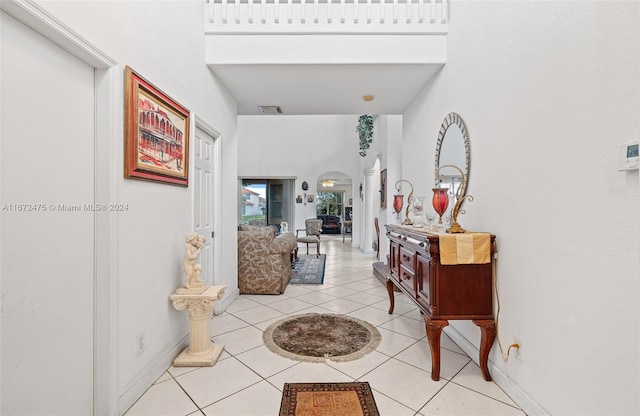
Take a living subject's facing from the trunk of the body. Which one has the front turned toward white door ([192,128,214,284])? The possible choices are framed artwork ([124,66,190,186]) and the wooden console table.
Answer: the wooden console table

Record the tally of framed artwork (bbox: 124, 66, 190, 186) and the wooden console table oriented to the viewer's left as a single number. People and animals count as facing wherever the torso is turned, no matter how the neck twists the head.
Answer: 1

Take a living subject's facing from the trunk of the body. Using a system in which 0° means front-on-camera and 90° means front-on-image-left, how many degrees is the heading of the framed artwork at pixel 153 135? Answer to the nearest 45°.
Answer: approximately 315°

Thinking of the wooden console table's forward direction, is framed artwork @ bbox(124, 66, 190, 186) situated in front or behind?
in front

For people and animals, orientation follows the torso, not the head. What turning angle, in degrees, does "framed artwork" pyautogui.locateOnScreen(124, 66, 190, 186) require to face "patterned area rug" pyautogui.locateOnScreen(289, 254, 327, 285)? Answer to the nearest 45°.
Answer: approximately 90° to its left

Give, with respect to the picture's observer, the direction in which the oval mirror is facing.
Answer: facing the viewer and to the left of the viewer

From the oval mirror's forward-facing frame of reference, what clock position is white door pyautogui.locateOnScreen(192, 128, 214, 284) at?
The white door is roughly at 1 o'clock from the oval mirror.

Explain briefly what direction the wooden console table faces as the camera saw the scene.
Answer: facing to the left of the viewer

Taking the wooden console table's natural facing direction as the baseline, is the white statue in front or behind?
in front

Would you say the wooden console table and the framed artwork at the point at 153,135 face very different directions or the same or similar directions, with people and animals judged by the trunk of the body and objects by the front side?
very different directions

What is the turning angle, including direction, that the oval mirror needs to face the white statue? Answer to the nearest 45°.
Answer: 0° — it already faces it

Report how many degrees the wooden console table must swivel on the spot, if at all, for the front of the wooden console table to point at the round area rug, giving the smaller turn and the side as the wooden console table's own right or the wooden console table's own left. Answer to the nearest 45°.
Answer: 0° — it already faces it
